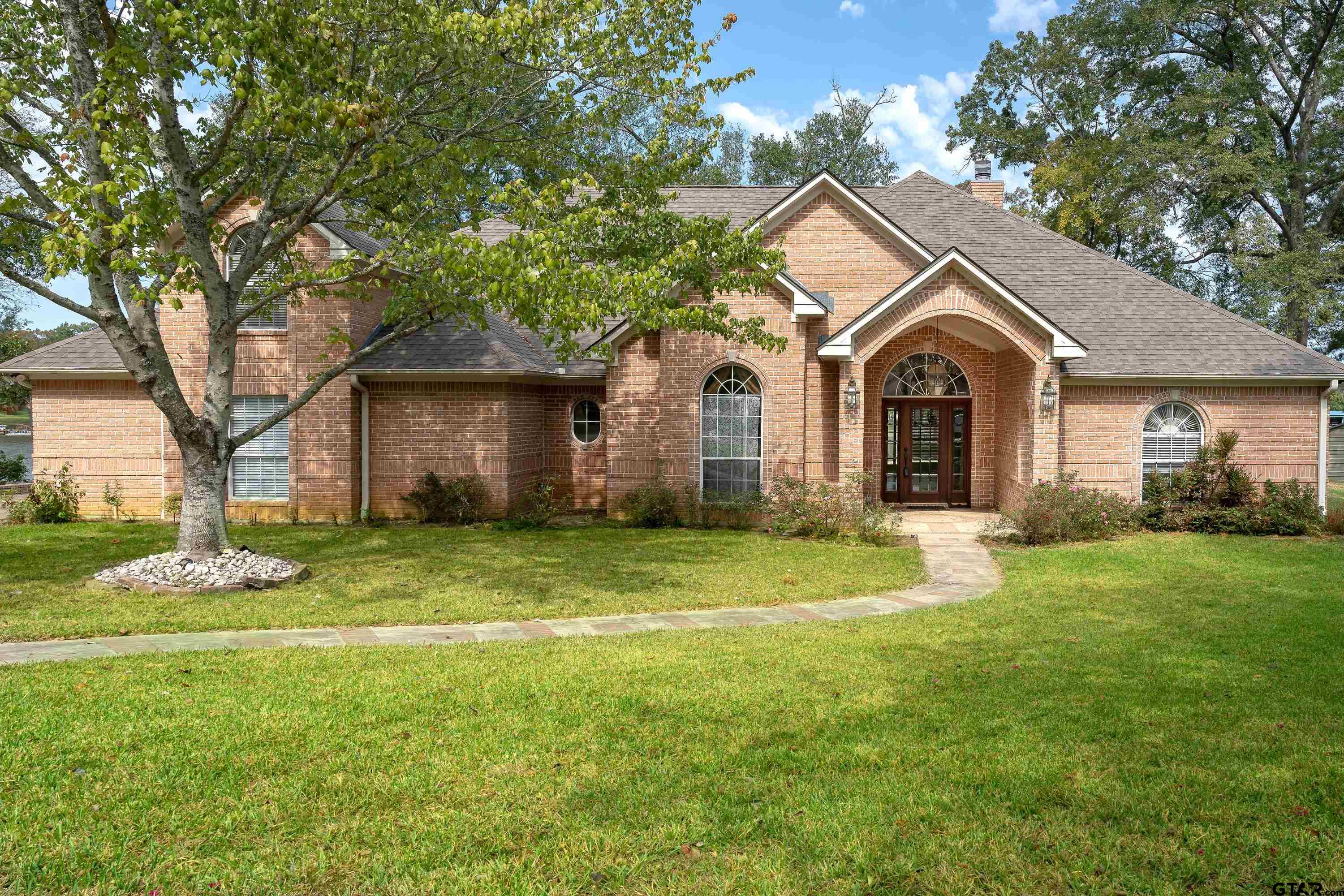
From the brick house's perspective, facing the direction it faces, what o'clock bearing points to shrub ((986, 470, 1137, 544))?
The shrub is roughly at 10 o'clock from the brick house.

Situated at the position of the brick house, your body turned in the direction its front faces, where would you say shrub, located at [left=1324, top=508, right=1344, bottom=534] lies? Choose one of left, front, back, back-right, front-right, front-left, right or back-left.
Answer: left

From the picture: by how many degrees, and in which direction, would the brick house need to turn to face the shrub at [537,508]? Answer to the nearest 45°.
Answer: approximately 90° to its right

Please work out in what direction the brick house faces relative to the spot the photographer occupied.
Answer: facing the viewer

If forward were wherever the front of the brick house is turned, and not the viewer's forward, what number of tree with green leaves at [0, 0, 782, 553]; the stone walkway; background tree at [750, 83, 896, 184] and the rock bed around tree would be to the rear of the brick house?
1

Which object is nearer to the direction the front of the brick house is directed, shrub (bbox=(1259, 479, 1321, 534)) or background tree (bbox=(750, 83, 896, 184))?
the shrub

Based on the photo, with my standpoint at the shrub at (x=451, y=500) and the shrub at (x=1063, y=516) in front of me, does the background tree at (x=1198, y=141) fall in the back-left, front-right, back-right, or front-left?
front-left

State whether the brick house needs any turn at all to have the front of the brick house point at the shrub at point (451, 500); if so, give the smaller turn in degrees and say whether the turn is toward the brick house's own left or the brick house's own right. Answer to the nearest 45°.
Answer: approximately 90° to the brick house's own right

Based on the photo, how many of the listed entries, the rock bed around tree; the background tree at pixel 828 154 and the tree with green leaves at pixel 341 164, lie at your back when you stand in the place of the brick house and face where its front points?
1

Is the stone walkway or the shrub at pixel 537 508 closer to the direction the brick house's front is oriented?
the stone walkway

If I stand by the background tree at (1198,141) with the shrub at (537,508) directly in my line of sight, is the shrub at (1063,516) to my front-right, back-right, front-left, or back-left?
front-left

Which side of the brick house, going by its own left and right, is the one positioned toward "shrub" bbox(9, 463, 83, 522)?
right

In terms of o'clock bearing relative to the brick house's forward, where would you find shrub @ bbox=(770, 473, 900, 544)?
The shrub is roughly at 11 o'clock from the brick house.

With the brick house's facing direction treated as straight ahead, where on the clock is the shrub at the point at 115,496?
The shrub is roughly at 3 o'clock from the brick house.

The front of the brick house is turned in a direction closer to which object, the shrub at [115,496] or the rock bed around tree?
the rock bed around tree
